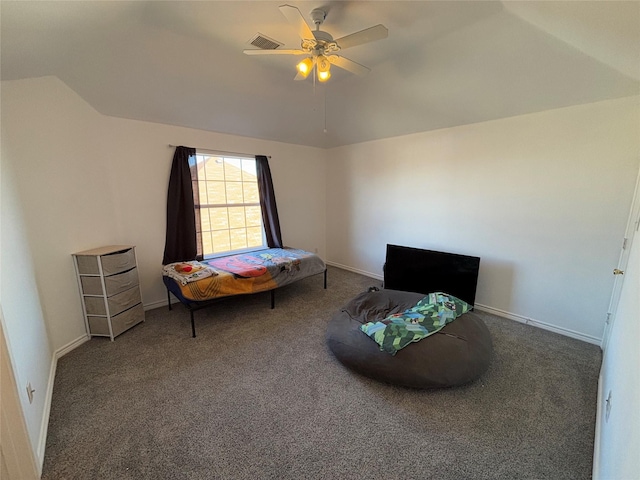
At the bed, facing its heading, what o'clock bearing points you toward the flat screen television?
The flat screen television is roughly at 2 o'clock from the bed.

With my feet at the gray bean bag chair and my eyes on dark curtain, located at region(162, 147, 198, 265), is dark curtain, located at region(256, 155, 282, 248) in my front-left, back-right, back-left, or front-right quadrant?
front-right

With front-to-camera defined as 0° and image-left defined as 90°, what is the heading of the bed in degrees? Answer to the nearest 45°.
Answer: approximately 225°

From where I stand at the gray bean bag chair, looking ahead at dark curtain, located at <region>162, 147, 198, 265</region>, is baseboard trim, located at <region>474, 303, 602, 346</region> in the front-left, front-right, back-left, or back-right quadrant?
back-right

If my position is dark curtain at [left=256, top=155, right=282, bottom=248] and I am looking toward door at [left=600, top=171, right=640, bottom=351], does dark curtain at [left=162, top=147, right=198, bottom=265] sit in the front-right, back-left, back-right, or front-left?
back-right

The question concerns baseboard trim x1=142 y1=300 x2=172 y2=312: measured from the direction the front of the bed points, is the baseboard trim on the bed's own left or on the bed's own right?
on the bed's own left

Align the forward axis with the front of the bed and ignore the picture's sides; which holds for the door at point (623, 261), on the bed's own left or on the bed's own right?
on the bed's own right

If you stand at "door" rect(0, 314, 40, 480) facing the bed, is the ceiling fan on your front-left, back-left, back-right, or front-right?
front-right

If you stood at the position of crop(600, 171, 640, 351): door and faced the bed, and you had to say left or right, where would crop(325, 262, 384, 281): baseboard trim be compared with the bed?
right

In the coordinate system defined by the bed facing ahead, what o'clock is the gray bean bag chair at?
The gray bean bag chair is roughly at 3 o'clock from the bed.
